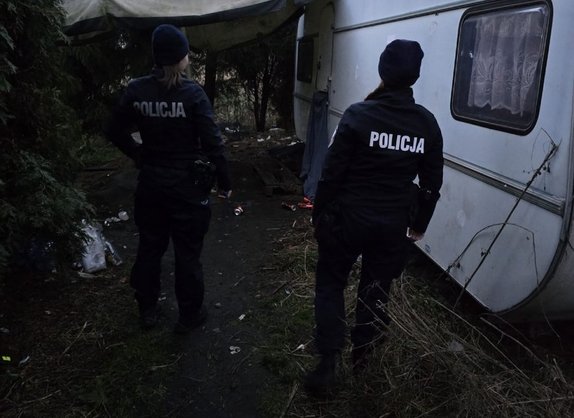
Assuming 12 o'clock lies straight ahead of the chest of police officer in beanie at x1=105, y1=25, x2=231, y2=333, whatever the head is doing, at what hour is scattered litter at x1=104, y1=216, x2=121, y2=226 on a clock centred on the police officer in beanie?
The scattered litter is roughly at 10 o'clock from the police officer in beanie.

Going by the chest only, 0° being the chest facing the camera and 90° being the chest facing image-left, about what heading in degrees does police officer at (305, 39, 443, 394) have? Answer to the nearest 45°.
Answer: approximately 180°

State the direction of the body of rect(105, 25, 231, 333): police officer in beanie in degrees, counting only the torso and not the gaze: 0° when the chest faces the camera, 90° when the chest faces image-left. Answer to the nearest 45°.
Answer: approximately 225°

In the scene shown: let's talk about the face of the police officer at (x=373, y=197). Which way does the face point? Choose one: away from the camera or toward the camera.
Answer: away from the camera

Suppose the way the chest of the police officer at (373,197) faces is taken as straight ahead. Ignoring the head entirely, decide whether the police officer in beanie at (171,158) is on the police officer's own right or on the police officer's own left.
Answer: on the police officer's own left

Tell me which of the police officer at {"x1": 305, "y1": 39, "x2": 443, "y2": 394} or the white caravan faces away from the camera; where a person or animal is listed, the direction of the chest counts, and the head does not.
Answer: the police officer

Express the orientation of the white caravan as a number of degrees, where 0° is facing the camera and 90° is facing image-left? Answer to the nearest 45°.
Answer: approximately 315°

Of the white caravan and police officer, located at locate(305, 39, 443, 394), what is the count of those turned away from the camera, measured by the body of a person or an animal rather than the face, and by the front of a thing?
1

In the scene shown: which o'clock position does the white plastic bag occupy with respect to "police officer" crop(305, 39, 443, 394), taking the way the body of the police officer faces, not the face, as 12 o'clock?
The white plastic bag is roughly at 10 o'clock from the police officer.

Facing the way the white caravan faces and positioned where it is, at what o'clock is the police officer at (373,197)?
The police officer is roughly at 3 o'clock from the white caravan.
